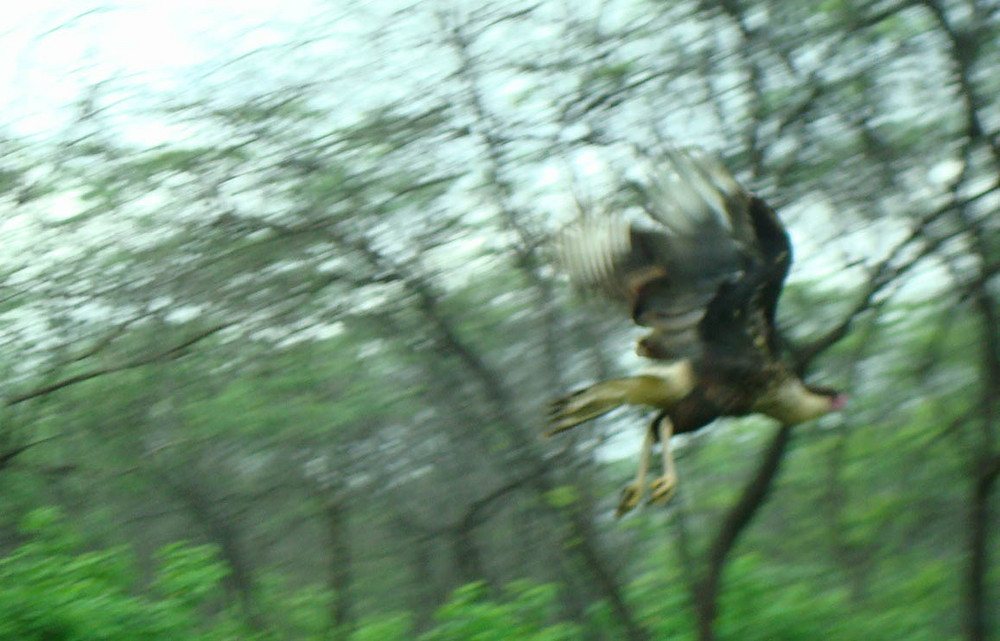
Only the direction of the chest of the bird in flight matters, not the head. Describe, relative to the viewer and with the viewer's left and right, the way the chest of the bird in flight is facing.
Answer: facing to the right of the viewer

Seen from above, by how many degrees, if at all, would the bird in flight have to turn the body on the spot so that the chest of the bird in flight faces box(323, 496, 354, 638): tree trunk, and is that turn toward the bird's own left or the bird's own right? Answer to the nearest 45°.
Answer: approximately 135° to the bird's own left
